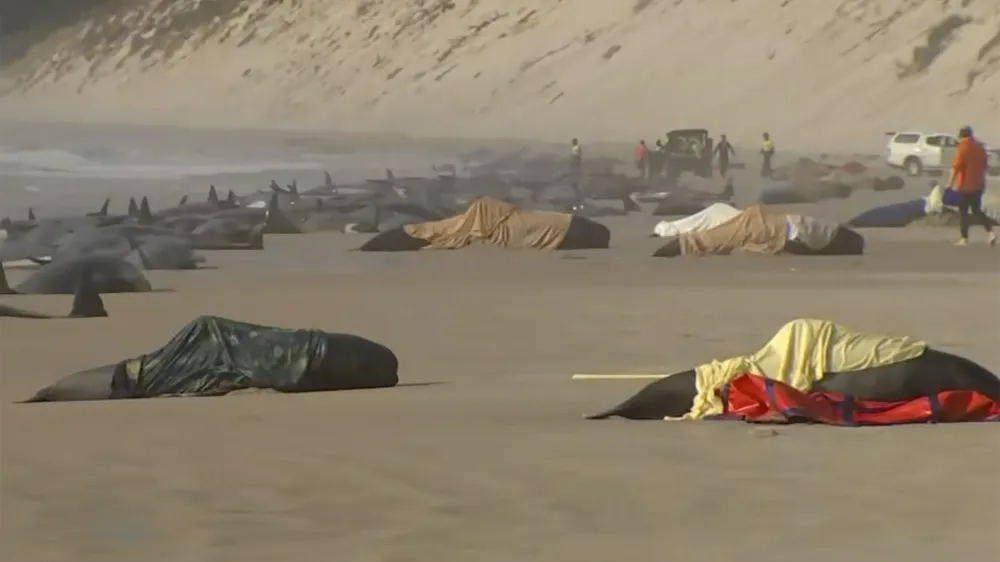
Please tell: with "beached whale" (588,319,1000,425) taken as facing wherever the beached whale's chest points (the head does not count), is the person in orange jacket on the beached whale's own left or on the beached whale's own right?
on the beached whale's own left

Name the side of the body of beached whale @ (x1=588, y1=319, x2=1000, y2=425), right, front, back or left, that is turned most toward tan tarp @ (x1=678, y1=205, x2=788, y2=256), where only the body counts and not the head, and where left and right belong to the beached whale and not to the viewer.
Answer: left

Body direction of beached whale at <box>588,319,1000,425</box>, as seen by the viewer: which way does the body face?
to the viewer's right

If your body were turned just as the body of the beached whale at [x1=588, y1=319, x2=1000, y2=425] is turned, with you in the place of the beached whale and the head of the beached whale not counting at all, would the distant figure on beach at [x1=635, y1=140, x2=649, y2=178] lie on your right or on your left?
on your left

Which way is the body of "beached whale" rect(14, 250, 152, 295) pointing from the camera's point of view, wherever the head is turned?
to the viewer's right
